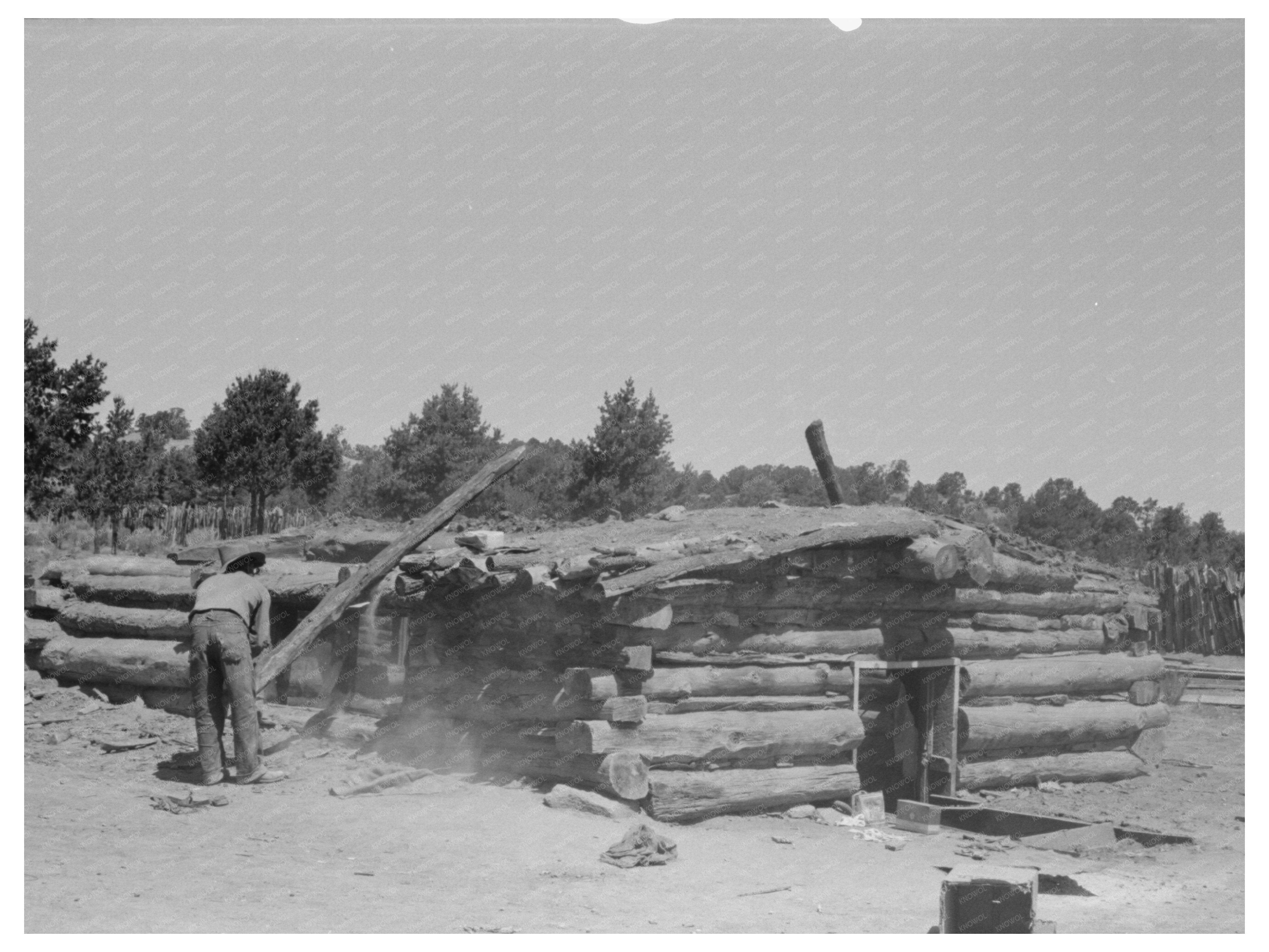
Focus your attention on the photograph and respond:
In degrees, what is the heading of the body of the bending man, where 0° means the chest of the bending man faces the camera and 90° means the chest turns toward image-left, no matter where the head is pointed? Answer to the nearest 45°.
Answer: approximately 225°

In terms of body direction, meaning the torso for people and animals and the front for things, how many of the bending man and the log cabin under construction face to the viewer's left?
0

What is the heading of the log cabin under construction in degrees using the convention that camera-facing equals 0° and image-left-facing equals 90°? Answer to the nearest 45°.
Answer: approximately 315°

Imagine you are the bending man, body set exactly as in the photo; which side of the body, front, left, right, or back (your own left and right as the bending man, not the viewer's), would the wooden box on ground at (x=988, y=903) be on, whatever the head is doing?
right

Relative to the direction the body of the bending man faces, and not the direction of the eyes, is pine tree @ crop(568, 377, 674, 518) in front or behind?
in front

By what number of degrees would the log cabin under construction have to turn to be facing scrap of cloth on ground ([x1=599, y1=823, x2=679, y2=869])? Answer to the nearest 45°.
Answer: approximately 45° to its right

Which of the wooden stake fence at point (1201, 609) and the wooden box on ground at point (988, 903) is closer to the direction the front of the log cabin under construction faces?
the wooden box on ground

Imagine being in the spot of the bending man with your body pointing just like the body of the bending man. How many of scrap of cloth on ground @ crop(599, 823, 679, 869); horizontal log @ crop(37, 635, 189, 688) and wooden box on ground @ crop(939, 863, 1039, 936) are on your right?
2

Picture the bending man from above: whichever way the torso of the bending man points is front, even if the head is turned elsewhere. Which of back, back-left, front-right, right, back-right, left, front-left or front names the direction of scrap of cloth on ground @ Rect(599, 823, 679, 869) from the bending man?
right

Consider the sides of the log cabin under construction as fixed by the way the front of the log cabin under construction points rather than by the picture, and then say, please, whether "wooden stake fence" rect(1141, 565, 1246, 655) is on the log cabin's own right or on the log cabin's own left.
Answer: on the log cabin's own left

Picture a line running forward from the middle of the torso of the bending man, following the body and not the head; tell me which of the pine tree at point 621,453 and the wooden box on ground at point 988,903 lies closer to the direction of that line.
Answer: the pine tree
